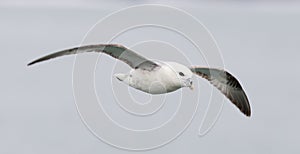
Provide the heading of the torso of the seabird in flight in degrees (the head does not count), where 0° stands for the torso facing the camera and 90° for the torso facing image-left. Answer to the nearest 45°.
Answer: approximately 315°
